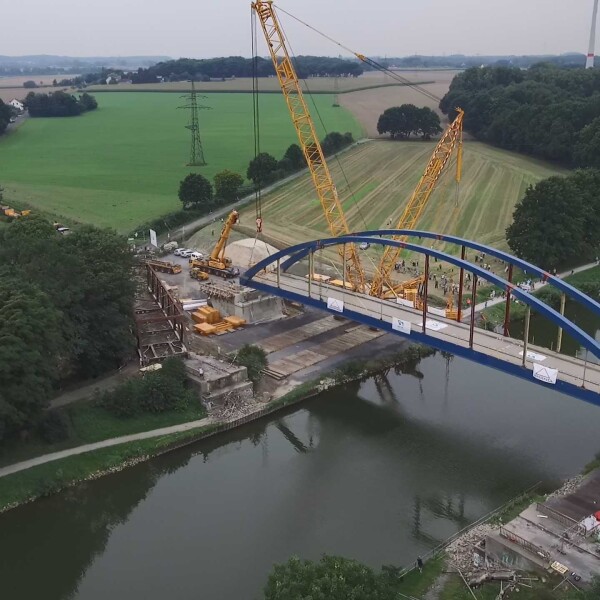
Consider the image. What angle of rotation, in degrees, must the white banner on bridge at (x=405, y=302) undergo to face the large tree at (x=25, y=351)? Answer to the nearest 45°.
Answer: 0° — it already faces it

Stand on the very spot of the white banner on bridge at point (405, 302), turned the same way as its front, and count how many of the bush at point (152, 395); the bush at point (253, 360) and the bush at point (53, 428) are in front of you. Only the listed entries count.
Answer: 3

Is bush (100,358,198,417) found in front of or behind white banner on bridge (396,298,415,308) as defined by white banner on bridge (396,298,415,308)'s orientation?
in front

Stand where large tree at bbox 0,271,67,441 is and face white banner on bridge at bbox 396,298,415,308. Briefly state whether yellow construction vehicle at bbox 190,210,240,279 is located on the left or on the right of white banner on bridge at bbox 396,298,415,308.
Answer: left

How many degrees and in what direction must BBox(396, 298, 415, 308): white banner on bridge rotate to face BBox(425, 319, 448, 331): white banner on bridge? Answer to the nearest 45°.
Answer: approximately 45° to its left

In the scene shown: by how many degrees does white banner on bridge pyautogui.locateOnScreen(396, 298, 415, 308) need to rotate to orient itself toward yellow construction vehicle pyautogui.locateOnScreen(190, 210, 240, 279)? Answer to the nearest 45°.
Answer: approximately 90° to its right

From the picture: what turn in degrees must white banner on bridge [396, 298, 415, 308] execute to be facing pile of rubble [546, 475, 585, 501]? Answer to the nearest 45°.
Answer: approximately 45° to its left

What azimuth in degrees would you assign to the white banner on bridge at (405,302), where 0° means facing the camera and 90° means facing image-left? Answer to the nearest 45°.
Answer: approximately 45°

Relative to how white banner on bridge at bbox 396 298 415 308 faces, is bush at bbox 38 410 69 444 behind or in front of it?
in front

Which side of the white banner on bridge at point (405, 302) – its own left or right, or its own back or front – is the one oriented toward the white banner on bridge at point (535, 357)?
left

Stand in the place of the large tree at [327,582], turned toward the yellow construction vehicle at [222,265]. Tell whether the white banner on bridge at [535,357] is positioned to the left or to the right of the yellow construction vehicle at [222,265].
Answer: right

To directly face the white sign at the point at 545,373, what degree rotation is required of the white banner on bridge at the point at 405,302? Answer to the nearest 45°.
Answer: approximately 45° to its left
